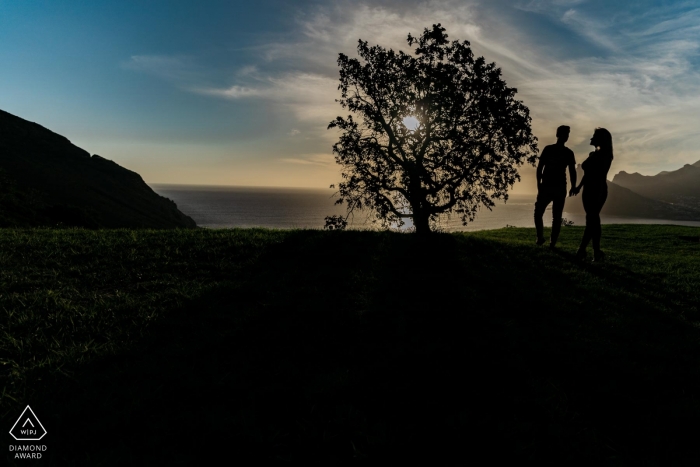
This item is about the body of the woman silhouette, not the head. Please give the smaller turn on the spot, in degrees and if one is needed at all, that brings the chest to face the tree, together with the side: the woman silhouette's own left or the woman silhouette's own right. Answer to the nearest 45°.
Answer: approximately 45° to the woman silhouette's own right

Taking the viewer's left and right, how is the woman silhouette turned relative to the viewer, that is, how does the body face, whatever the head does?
facing to the left of the viewer
